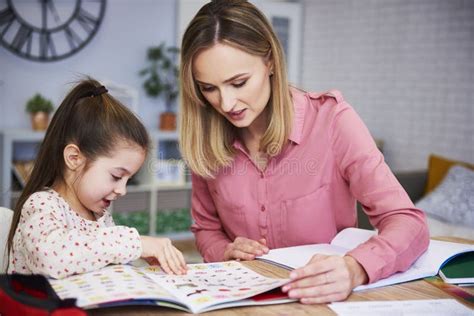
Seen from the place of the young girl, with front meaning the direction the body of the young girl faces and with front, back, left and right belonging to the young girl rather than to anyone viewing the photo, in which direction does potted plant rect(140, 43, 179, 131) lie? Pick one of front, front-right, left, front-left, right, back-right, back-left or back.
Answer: back-left

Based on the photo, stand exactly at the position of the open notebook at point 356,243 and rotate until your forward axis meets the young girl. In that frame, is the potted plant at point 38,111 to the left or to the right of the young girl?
right

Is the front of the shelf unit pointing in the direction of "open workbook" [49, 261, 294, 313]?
yes

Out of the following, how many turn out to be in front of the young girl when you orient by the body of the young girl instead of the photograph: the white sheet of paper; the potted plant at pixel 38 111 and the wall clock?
1

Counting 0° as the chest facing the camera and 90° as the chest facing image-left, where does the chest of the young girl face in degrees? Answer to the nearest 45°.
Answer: approximately 315°

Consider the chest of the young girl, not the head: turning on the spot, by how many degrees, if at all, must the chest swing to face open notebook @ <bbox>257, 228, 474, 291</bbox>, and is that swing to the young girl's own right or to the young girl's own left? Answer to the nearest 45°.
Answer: approximately 45° to the young girl's own left

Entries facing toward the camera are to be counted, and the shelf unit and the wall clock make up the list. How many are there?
2

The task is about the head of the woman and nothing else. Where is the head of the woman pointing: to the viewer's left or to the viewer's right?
to the viewer's left

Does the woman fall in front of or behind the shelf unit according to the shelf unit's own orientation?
in front
